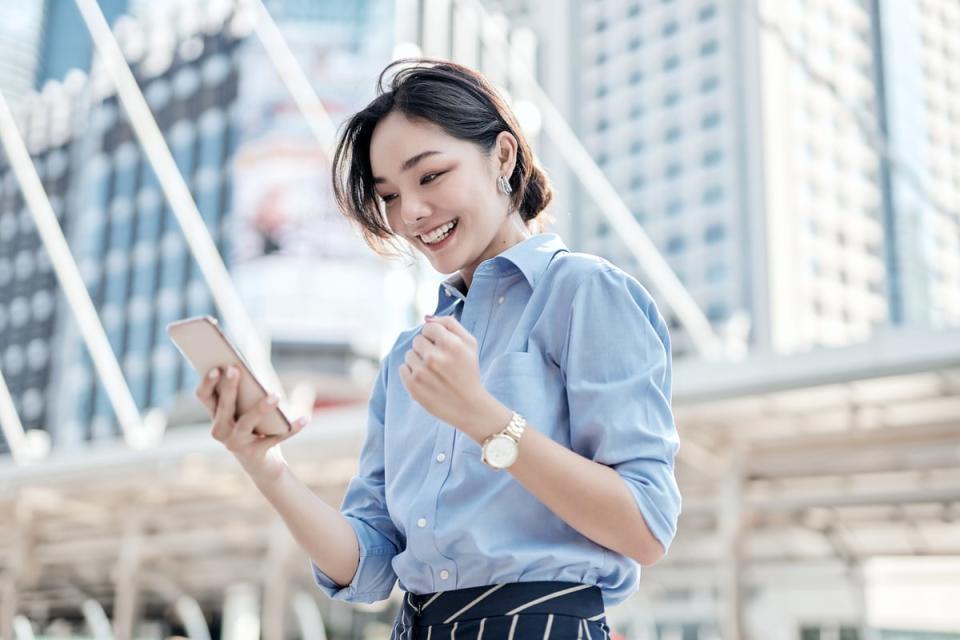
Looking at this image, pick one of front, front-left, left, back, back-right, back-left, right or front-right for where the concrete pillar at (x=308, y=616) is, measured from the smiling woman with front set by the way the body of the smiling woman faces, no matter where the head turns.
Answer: back-right

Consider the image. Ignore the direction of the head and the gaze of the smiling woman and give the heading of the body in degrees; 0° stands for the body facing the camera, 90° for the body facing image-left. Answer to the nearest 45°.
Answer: approximately 45°

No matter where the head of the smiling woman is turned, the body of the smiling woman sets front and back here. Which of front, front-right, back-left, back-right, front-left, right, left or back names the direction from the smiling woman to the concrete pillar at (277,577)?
back-right

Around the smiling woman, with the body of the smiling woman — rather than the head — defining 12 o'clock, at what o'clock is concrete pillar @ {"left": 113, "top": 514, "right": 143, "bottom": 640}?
The concrete pillar is roughly at 4 o'clock from the smiling woman.

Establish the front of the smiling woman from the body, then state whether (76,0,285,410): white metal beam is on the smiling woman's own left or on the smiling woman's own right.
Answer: on the smiling woman's own right

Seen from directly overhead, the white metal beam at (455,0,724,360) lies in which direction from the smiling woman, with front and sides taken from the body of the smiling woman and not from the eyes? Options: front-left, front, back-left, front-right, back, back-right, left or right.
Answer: back-right

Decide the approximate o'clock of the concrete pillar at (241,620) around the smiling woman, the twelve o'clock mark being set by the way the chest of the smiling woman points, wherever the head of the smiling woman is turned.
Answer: The concrete pillar is roughly at 4 o'clock from the smiling woman.

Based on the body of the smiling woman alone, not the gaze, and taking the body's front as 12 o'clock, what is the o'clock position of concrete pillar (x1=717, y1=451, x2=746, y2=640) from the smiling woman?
The concrete pillar is roughly at 5 o'clock from the smiling woman.
